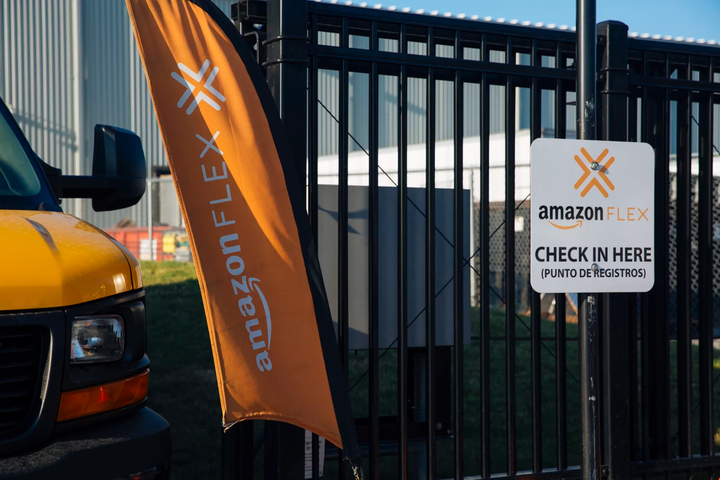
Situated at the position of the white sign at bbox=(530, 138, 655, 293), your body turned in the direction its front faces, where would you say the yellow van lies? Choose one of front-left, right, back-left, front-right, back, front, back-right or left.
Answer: front-right

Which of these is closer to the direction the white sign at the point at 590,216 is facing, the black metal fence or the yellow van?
the yellow van

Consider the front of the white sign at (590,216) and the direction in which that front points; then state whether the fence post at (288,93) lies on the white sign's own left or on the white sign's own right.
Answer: on the white sign's own right

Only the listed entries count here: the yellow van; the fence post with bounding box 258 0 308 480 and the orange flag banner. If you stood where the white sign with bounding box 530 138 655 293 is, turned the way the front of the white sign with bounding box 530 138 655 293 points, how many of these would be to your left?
0

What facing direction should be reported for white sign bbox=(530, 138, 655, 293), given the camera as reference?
facing the viewer

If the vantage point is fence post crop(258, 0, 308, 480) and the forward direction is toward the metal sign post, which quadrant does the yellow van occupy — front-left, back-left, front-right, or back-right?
back-right

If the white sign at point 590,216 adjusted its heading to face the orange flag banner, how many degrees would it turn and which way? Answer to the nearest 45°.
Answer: approximately 45° to its right
